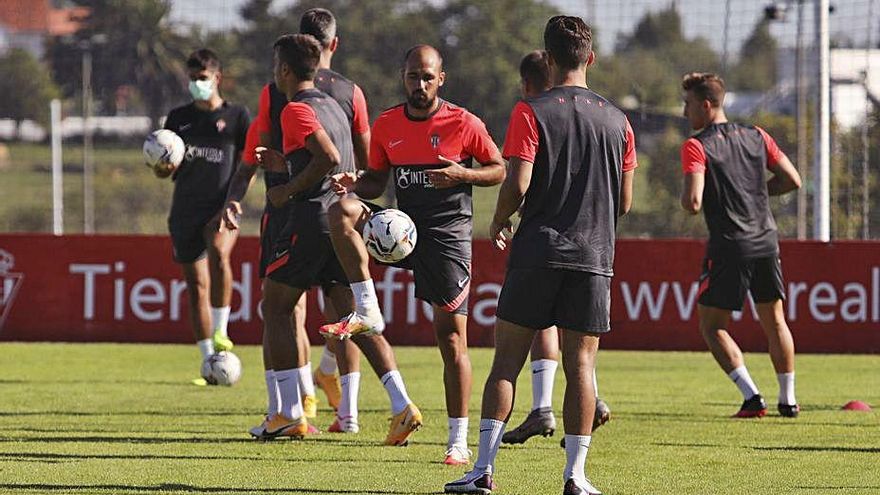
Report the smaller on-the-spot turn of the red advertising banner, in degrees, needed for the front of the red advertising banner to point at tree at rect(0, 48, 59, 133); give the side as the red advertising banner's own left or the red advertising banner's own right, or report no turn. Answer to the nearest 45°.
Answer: approximately 135° to the red advertising banner's own right

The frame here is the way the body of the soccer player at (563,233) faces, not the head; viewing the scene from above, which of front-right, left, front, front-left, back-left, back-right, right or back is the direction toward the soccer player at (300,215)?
front-left

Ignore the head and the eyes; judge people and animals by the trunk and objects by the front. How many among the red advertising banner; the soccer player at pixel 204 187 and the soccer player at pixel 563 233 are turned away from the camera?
1

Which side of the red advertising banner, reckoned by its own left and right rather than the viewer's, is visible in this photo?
front

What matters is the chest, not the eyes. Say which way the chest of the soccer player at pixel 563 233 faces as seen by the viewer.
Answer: away from the camera

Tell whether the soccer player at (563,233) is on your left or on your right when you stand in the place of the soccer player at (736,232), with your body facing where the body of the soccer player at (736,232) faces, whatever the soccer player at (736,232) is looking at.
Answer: on your left

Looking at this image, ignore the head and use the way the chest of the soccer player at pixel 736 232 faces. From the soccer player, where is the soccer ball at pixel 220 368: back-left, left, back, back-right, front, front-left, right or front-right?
front-left

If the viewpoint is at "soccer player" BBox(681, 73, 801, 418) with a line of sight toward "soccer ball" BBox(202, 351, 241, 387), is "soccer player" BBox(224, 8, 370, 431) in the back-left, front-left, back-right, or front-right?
front-left

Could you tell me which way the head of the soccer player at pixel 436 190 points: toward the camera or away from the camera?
toward the camera

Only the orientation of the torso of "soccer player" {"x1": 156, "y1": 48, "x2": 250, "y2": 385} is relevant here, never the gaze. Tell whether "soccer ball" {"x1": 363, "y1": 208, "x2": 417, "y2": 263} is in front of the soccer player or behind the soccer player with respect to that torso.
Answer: in front

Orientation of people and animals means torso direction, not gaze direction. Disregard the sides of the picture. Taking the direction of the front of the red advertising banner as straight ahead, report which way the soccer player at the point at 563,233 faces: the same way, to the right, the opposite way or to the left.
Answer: the opposite way

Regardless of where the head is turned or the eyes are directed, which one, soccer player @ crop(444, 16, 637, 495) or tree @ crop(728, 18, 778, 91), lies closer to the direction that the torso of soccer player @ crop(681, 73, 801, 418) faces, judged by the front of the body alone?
the tree

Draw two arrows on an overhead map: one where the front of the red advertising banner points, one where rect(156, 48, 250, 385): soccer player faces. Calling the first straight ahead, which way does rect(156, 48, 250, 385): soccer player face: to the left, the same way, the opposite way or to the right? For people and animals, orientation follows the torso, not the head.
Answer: the same way

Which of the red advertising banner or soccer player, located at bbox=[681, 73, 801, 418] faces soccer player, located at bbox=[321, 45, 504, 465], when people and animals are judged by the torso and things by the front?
the red advertising banner

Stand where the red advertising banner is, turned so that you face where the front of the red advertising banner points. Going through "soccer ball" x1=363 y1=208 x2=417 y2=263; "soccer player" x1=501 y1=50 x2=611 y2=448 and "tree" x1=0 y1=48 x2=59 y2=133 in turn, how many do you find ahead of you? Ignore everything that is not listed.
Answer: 2

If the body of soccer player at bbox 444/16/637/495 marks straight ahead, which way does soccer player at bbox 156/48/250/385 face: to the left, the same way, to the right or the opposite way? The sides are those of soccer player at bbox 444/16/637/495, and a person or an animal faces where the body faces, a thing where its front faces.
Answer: the opposite way

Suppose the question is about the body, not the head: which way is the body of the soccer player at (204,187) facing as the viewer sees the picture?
toward the camera

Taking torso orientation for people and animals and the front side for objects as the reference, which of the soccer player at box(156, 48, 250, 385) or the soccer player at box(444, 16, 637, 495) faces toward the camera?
the soccer player at box(156, 48, 250, 385)

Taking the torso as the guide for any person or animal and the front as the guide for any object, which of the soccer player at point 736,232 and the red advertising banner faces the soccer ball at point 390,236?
the red advertising banner
